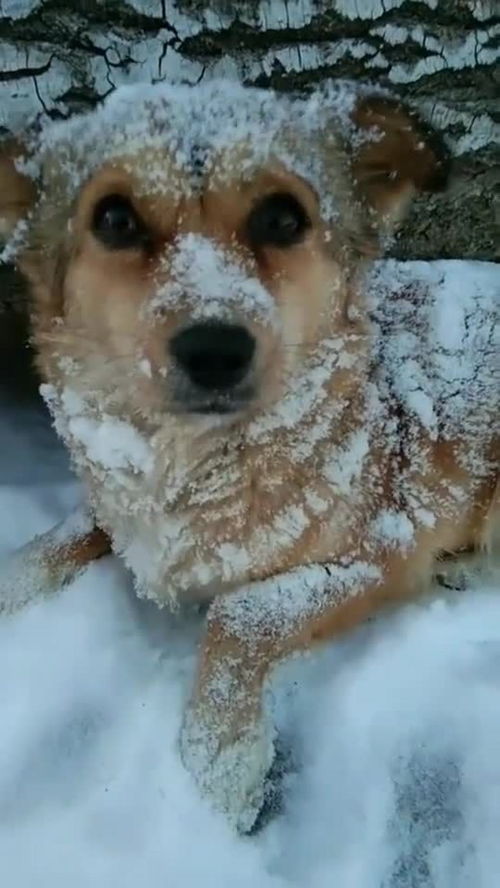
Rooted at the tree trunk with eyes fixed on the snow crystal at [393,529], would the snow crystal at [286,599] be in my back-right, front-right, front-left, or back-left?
front-right

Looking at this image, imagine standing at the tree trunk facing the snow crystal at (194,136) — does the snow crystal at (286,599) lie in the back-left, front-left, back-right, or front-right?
front-left

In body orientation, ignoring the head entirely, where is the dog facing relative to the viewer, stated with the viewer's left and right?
facing the viewer and to the left of the viewer

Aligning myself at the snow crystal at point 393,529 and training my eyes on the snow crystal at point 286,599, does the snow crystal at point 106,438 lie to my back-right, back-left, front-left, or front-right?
front-right

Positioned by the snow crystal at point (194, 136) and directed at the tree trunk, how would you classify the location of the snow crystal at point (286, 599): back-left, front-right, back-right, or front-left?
back-right

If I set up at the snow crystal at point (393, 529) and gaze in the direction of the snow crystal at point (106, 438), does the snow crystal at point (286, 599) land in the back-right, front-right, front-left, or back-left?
front-left
